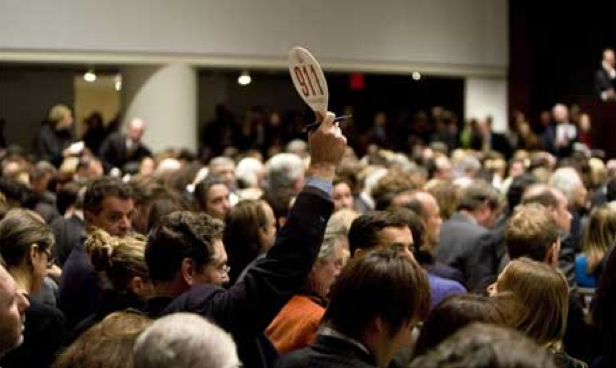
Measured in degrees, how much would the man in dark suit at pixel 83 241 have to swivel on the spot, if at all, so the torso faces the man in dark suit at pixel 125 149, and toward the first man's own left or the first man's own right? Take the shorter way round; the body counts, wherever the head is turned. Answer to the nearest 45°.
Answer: approximately 135° to the first man's own left

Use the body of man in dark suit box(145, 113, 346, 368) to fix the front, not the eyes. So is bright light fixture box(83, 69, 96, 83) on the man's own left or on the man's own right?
on the man's own left

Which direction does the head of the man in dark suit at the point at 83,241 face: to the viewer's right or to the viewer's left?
to the viewer's right

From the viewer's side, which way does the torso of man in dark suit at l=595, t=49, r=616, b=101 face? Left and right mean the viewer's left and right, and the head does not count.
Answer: facing the viewer and to the right of the viewer

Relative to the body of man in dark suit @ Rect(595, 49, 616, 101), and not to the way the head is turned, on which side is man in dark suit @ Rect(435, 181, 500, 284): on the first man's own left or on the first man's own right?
on the first man's own right

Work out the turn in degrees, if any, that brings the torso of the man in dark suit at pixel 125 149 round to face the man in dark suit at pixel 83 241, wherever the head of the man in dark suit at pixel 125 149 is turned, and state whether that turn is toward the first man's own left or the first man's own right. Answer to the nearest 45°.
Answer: approximately 45° to the first man's own right

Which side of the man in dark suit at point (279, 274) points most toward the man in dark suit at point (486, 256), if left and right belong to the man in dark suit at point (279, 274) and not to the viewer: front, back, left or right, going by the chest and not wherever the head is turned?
front

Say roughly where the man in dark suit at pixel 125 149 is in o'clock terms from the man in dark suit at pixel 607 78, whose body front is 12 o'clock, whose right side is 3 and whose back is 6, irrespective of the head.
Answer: the man in dark suit at pixel 125 149 is roughly at 1 o'clock from the man in dark suit at pixel 607 78.

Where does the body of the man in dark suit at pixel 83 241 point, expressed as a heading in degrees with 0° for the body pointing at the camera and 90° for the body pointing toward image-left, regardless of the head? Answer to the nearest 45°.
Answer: approximately 315°
